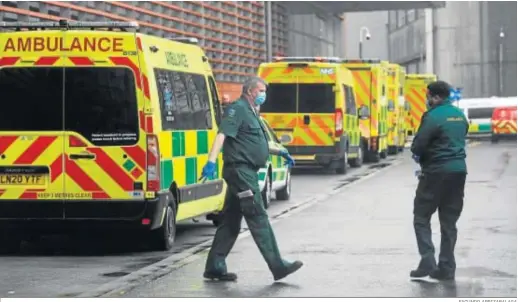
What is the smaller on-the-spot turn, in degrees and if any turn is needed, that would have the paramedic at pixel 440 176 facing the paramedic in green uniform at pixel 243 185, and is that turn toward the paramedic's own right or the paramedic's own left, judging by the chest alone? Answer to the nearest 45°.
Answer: approximately 45° to the paramedic's own left

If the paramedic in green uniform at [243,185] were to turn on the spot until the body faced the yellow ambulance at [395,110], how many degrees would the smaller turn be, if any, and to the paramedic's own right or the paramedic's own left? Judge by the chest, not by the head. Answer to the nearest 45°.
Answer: approximately 90° to the paramedic's own left

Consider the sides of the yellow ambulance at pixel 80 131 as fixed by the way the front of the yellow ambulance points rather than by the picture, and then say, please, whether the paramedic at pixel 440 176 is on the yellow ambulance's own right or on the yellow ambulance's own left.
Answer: on the yellow ambulance's own right

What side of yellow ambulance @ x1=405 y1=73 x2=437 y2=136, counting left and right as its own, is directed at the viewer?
back

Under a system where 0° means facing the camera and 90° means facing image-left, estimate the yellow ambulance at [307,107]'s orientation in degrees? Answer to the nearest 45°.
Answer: approximately 180°

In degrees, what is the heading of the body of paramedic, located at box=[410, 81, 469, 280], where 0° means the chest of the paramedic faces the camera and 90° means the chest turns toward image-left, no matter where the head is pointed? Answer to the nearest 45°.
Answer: approximately 135°

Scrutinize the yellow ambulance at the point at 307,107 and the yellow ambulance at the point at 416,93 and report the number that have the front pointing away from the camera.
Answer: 2

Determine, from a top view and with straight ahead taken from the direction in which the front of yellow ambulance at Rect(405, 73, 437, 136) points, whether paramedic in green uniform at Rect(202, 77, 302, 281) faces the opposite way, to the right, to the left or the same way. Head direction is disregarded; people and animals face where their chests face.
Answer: to the right

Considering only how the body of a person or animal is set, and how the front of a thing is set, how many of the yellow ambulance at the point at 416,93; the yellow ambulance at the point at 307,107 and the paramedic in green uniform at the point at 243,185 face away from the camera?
2

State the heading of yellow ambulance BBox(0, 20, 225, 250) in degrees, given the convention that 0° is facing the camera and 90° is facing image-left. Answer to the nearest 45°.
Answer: approximately 225°

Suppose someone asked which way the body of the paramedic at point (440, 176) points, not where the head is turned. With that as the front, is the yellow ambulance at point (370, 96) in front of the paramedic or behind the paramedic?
in front

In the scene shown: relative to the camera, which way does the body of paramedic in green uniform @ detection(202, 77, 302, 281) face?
to the viewer's right

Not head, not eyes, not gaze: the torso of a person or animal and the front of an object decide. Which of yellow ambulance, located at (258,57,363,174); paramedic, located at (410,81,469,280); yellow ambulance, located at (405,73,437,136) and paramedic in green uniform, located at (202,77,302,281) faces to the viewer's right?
the paramedic in green uniform

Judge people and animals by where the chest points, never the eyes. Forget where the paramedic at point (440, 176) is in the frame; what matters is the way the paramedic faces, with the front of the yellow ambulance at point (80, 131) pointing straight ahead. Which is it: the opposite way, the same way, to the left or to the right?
to the left
